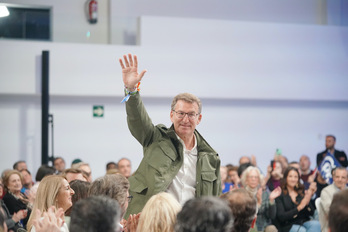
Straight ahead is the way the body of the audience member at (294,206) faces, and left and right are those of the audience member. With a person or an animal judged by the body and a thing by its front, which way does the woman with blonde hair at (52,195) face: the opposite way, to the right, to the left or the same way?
to the left

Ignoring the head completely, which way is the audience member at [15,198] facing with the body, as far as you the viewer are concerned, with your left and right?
facing the viewer and to the right of the viewer

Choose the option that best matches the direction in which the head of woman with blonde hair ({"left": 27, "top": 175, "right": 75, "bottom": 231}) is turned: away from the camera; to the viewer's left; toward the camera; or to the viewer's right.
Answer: to the viewer's right

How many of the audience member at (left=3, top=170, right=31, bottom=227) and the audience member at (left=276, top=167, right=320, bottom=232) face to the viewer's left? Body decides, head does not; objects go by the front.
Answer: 0

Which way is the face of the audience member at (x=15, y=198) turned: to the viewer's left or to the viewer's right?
to the viewer's right

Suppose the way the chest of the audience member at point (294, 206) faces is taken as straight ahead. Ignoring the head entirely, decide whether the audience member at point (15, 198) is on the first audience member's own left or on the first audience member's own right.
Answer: on the first audience member's own right

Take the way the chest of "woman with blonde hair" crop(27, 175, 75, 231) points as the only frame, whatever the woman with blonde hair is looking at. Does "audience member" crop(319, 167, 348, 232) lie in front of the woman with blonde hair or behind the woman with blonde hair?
in front

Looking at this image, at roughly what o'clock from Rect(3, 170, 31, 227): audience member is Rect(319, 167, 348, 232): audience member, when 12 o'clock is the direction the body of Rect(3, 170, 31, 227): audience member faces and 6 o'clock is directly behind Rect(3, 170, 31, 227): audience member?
Rect(319, 167, 348, 232): audience member is roughly at 11 o'clock from Rect(3, 170, 31, 227): audience member.

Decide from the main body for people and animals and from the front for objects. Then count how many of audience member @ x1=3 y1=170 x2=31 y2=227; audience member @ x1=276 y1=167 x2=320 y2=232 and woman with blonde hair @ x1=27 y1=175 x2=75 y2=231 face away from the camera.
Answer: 0

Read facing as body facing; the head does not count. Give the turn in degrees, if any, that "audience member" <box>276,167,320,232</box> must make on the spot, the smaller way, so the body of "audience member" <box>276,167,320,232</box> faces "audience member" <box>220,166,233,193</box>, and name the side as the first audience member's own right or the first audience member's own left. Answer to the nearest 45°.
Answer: approximately 180°

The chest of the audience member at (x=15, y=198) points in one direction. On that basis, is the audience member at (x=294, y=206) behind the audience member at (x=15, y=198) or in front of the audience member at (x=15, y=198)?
in front

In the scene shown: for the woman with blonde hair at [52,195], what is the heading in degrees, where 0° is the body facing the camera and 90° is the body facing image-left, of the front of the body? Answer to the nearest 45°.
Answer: approximately 270°

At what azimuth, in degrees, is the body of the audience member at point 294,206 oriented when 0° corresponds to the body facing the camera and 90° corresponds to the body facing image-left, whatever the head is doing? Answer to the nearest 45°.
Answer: approximately 315°
